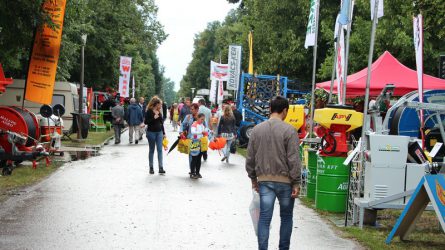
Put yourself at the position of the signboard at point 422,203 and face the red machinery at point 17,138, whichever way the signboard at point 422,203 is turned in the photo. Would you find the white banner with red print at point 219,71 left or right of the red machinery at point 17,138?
right

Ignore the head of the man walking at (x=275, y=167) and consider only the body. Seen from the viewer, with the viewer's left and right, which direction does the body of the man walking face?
facing away from the viewer

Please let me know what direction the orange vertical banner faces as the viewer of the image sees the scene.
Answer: facing the viewer

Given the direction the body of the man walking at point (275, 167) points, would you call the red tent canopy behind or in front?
in front

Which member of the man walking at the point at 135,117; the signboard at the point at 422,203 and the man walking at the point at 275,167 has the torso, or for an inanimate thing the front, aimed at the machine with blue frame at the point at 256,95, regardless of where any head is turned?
the man walking at the point at 275,167

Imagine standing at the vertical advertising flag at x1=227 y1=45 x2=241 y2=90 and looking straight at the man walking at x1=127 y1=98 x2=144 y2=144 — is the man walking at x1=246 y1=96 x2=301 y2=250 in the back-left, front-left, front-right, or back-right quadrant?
front-left
